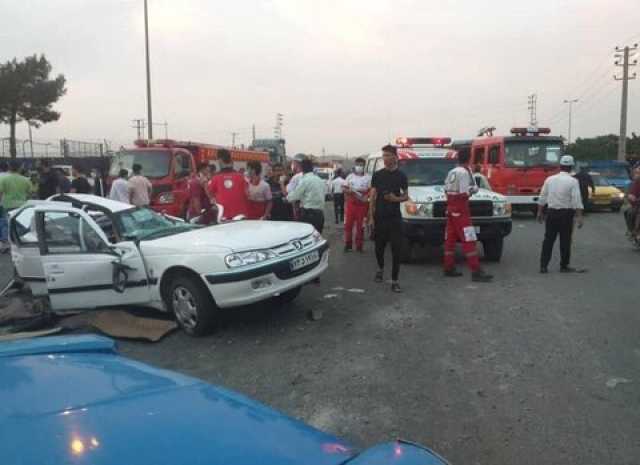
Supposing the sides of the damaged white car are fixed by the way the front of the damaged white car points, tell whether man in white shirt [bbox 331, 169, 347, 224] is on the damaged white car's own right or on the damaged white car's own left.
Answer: on the damaged white car's own left

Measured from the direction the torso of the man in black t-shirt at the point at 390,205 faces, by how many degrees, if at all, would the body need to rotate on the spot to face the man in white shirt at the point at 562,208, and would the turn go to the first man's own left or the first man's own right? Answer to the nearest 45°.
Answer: approximately 135° to the first man's own left

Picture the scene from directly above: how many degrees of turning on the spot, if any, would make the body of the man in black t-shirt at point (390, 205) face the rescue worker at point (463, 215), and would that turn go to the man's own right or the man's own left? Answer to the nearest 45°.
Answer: approximately 135° to the man's own left

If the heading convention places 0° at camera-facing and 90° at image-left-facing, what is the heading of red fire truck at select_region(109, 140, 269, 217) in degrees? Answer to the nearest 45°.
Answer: approximately 45°

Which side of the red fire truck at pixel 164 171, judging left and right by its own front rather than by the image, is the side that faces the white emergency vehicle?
left
